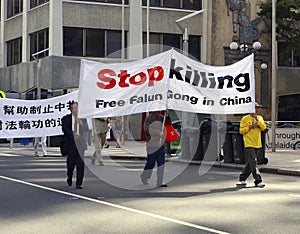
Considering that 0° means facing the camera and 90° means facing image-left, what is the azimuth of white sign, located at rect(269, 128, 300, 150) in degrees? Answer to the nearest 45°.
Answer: approximately 0°

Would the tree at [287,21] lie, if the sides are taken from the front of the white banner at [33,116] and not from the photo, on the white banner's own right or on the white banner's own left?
on the white banner's own left

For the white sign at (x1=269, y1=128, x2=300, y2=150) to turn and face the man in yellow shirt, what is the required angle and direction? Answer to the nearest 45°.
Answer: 0° — it already faces them

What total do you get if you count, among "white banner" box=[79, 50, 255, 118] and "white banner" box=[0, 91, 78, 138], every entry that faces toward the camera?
2

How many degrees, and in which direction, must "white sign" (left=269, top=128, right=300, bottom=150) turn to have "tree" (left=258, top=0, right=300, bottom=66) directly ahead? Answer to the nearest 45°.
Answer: approximately 180°

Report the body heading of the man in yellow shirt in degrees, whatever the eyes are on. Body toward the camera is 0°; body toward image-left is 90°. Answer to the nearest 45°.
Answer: approximately 315°

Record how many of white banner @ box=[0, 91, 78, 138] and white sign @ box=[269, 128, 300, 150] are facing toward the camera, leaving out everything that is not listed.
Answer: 2

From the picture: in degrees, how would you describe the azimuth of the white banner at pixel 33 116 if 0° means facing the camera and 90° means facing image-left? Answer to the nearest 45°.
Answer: approximately 0°
